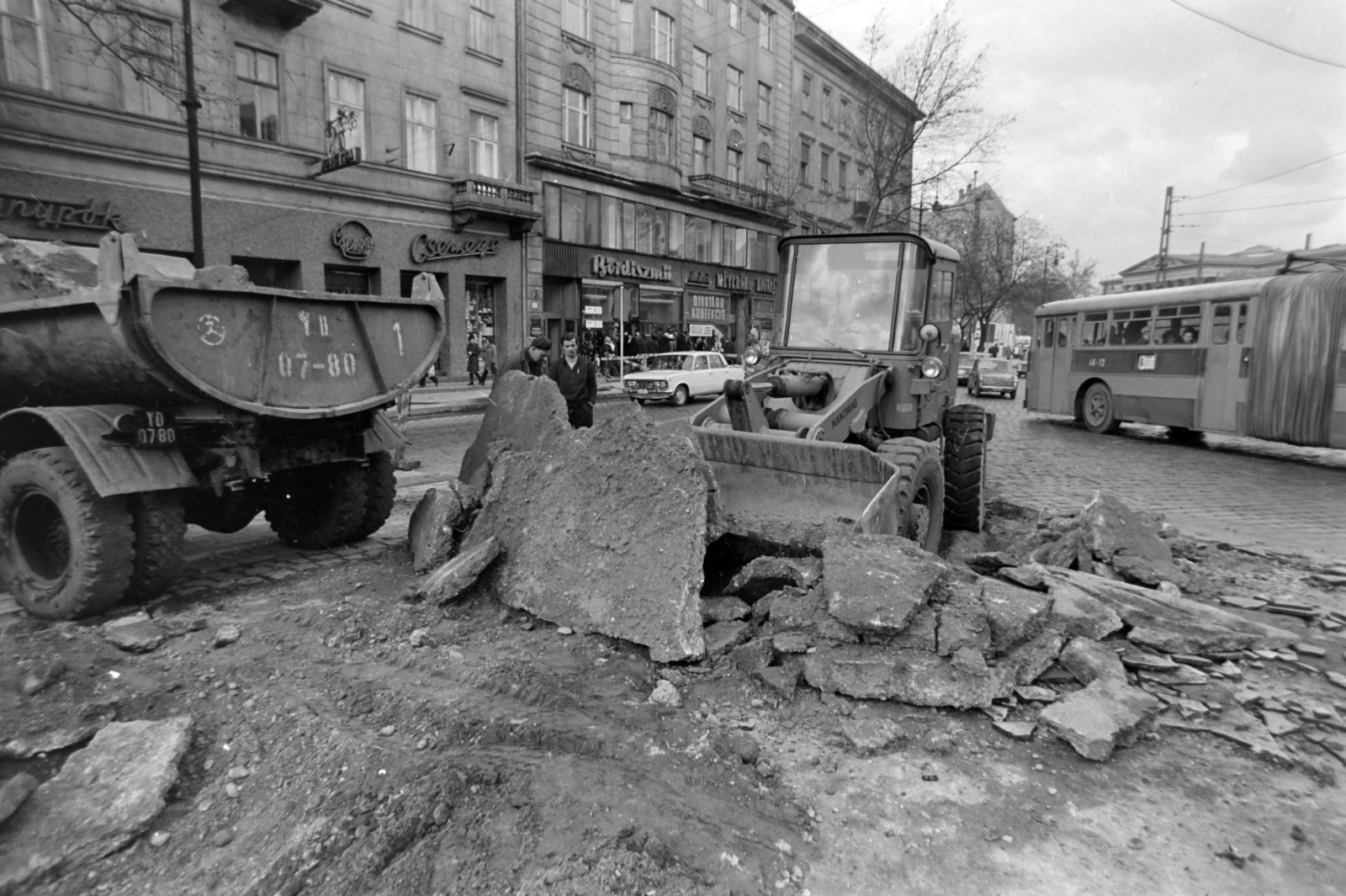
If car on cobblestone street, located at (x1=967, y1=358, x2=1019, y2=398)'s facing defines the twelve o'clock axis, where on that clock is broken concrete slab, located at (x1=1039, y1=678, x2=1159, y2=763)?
The broken concrete slab is roughly at 12 o'clock from the car on cobblestone street.

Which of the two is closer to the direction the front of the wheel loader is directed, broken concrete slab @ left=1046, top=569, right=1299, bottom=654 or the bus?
the broken concrete slab

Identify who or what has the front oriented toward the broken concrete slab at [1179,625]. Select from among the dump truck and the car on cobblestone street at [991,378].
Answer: the car on cobblestone street

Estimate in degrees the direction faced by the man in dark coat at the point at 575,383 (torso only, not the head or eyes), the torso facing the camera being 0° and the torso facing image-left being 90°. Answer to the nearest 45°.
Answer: approximately 0°

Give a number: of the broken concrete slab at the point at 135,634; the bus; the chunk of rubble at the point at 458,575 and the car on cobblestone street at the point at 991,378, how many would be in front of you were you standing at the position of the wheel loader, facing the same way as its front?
2

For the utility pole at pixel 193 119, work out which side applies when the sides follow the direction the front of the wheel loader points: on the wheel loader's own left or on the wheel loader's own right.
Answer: on the wheel loader's own right

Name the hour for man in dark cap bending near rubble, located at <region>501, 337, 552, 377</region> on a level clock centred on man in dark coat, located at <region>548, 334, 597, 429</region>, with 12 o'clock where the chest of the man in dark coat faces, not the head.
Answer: The man in dark cap bending near rubble is roughly at 4 o'clock from the man in dark coat.

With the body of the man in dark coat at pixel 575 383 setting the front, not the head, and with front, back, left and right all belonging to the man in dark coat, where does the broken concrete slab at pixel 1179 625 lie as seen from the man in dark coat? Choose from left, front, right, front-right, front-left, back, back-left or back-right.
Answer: front-left

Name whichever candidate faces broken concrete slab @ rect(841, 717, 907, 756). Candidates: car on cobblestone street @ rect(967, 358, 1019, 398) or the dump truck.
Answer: the car on cobblestone street

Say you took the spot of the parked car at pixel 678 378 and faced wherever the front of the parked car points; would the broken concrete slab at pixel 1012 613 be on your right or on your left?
on your left

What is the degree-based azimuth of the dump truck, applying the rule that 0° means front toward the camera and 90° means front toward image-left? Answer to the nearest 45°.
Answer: approximately 135°

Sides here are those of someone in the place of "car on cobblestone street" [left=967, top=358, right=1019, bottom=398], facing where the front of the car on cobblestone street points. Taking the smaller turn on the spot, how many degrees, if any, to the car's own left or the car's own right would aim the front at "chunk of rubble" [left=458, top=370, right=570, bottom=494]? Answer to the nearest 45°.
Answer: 0° — it already faces it

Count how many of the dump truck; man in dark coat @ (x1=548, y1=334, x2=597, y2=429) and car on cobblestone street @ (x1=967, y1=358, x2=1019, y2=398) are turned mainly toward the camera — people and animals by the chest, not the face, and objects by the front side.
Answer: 2
